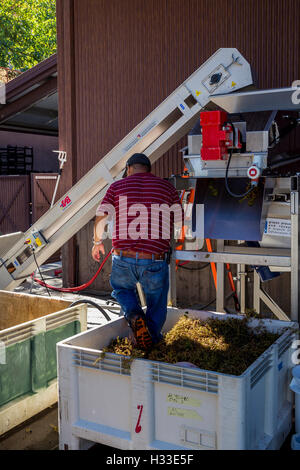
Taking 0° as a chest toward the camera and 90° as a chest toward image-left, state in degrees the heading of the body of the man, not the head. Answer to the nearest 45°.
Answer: approximately 180°

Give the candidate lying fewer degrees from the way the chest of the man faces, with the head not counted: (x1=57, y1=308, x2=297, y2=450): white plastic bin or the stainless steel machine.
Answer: the stainless steel machine

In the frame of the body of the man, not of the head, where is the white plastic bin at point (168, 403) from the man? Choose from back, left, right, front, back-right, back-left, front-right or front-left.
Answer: back
